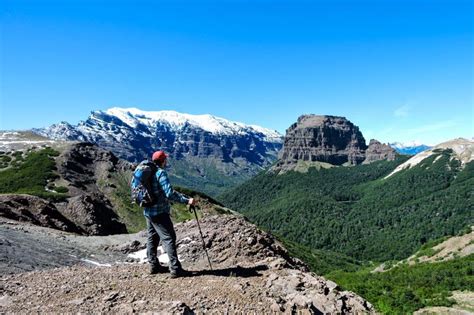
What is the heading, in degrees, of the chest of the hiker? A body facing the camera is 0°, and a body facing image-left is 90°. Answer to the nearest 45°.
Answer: approximately 270°

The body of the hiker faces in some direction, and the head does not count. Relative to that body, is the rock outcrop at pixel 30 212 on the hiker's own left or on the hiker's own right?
on the hiker's own left
